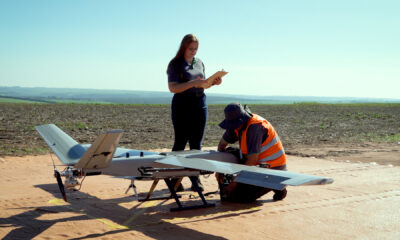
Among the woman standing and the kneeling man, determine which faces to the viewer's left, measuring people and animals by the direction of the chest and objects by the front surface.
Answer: the kneeling man

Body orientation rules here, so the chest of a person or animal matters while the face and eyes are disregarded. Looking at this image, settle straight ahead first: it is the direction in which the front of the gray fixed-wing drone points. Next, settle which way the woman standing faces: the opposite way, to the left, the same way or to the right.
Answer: to the right

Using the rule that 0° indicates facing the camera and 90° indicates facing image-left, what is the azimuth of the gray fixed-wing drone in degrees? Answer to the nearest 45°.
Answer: approximately 225°

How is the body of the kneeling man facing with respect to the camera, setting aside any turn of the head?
to the viewer's left

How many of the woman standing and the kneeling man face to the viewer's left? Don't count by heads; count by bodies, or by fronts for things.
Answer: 1

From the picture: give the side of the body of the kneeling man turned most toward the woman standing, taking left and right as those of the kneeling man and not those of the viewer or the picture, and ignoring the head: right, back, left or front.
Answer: front

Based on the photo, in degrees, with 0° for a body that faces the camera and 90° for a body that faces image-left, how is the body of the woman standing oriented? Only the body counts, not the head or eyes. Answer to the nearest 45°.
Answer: approximately 315°

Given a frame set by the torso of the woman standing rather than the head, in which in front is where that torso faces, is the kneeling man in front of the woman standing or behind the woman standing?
in front

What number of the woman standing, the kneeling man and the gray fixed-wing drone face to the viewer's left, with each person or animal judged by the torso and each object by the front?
1

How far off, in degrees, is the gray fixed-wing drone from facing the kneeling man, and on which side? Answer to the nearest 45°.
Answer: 0° — it already faces them

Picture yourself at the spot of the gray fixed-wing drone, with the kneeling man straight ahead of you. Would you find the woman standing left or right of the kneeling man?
left

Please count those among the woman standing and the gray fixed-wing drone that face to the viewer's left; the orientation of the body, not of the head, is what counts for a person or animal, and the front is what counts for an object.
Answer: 0
